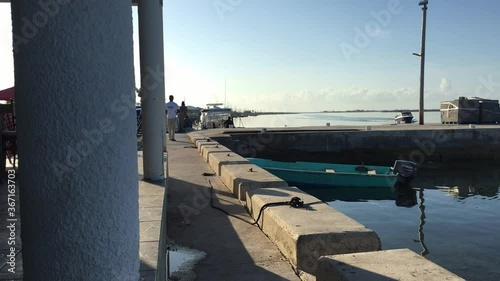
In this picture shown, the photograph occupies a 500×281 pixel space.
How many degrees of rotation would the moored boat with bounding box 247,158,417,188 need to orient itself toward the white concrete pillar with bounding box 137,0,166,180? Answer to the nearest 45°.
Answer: approximately 90° to its left

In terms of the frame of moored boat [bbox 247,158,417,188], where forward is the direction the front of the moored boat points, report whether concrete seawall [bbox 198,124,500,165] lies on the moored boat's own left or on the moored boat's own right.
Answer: on the moored boat's own right

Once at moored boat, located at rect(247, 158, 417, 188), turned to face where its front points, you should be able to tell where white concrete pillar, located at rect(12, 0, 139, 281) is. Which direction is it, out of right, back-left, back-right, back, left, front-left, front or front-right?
left

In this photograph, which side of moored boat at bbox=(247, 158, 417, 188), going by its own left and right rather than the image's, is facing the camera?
left

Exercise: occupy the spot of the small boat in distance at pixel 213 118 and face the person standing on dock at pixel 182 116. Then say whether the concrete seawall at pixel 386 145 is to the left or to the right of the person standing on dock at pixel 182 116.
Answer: left

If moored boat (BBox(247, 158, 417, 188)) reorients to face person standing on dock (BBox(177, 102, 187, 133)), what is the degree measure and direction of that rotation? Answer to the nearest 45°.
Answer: approximately 45° to its right

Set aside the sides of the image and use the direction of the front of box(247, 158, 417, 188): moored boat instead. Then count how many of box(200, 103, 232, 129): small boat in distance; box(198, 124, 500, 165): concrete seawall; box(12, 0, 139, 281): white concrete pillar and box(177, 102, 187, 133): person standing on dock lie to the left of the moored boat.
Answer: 1

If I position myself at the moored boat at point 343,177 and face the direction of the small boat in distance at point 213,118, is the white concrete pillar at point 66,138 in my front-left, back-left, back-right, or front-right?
back-left

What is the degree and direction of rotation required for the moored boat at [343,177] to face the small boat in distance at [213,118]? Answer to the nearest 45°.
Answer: approximately 45° to its right

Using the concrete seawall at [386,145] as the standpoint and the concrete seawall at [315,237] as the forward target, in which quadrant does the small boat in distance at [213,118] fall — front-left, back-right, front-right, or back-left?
back-right

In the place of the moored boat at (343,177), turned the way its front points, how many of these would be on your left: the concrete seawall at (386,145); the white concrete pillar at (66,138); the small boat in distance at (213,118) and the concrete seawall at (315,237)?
2

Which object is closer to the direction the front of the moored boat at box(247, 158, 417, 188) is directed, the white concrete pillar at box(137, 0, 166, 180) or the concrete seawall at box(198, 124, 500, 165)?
the white concrete pillar

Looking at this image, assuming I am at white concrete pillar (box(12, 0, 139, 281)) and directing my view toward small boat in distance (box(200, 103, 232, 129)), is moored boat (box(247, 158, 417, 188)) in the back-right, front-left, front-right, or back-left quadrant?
front-right
